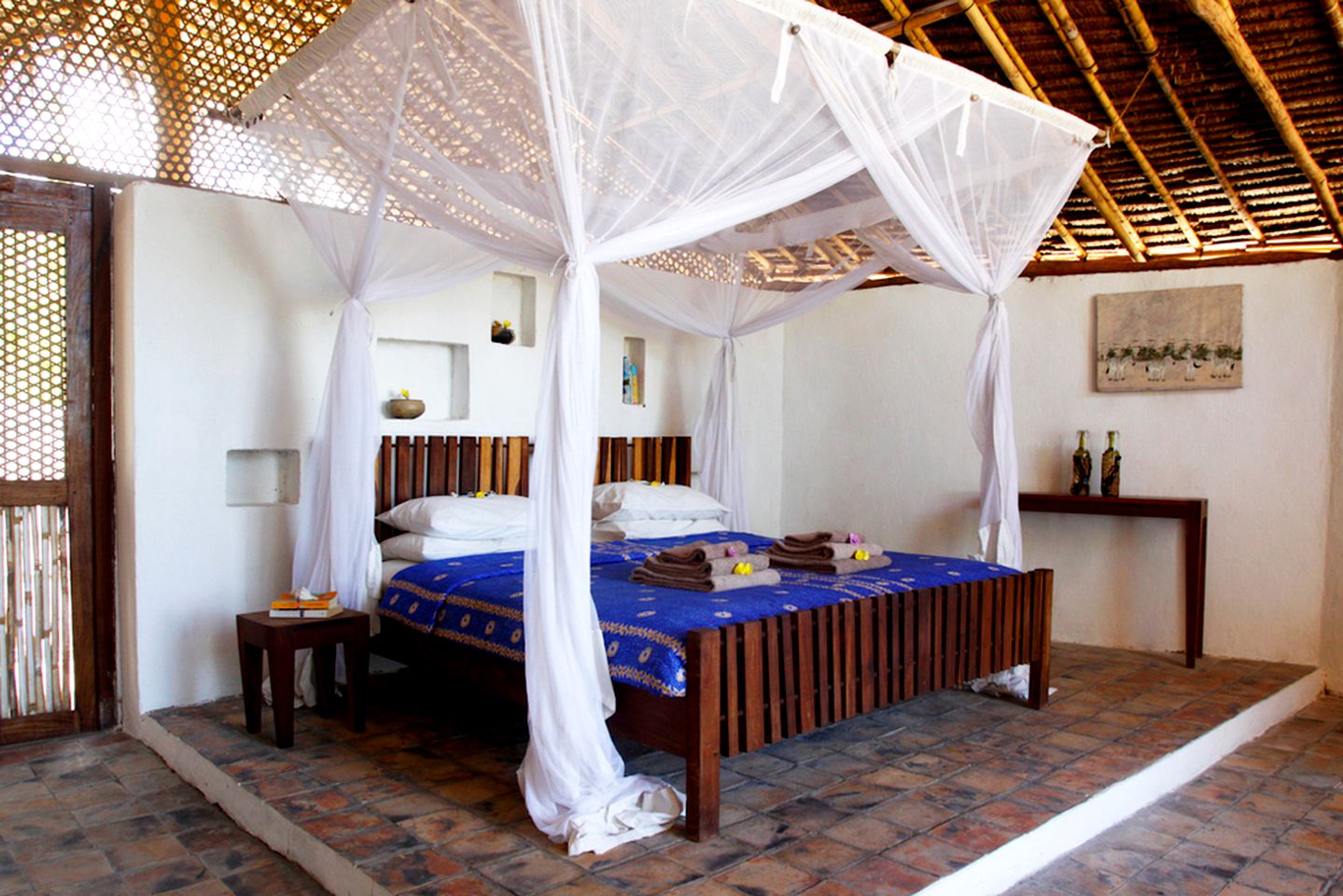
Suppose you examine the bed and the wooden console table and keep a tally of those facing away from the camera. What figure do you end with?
0

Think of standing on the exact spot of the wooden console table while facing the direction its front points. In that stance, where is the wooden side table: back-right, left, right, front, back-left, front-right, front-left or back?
front-right

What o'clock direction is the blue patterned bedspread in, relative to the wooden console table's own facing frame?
The blue patterned bedspread is roughly at 1 o'clock from the wooden console table.

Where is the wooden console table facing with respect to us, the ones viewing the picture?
facing the viewer

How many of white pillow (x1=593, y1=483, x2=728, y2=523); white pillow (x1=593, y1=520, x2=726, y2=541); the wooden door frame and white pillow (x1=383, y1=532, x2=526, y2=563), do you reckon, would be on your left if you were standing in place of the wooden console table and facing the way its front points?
0

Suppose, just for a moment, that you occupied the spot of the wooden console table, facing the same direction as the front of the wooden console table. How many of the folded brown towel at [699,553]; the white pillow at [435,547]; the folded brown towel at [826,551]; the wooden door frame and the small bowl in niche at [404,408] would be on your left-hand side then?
0

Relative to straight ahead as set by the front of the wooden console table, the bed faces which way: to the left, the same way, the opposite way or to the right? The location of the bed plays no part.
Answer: to the left

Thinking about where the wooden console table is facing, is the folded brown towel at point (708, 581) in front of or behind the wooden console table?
in front

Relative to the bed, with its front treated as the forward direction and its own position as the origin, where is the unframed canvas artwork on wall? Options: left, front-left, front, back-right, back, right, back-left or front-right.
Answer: left

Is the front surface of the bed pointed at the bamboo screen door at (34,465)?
no

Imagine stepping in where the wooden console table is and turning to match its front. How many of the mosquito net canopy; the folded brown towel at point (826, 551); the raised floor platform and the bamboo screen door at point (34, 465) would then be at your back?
0

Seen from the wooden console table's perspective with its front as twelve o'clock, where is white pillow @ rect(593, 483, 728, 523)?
The white pillow is roughly at 2 o'clock from the wooden console table.

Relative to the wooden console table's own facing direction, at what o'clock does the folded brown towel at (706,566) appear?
The folded brown towel is roughly at 1 o'clock from the wooden console table.

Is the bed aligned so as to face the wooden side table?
no

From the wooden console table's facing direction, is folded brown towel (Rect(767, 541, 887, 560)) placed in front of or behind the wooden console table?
in front

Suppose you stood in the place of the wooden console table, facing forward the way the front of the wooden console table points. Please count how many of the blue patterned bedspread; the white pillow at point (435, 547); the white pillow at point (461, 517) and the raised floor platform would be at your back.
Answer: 0

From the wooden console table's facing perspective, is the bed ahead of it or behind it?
ahead

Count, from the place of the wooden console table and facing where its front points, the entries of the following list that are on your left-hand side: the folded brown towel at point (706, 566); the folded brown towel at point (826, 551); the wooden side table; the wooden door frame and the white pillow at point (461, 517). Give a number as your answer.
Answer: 0
